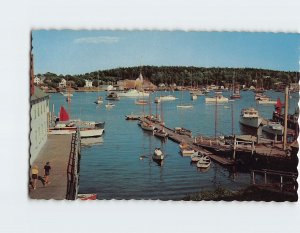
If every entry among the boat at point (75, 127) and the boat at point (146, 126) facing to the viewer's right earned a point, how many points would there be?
1

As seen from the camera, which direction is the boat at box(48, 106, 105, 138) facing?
to the viewer's right

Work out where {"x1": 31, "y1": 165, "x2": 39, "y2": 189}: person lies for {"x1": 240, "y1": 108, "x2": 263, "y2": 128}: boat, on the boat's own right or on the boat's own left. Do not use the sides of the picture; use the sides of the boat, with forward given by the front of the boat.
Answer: on the boat's own right

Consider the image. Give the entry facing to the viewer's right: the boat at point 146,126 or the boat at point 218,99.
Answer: the boat at point 218,99

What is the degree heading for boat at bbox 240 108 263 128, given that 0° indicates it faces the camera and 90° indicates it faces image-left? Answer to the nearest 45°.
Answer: approximately 315°
